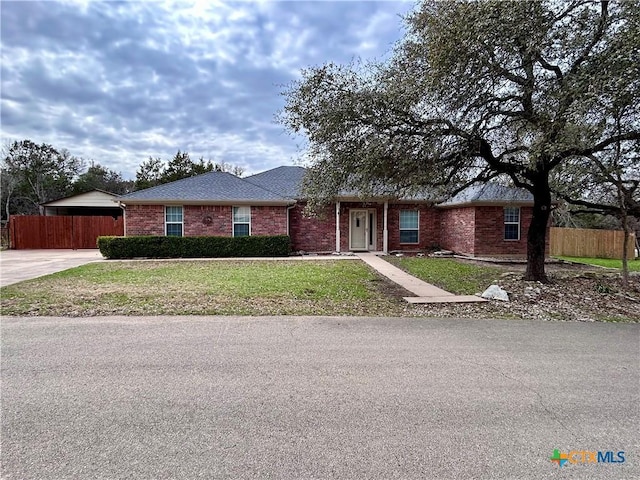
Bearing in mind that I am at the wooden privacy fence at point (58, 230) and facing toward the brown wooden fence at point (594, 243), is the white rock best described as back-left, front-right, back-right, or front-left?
front-right

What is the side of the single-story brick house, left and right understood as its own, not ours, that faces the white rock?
front

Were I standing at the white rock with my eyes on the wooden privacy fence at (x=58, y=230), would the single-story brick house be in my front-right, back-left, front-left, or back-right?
front-right

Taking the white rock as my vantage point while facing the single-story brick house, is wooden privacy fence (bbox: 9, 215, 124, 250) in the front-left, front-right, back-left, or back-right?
front-left

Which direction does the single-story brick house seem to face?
toward the camera

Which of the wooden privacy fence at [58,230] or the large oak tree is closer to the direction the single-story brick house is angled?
the large oak tree

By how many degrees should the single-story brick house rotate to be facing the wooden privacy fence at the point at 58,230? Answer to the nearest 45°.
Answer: approximately 90° to its right

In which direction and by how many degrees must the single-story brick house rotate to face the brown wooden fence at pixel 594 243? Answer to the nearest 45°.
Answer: approximately 90° to its left

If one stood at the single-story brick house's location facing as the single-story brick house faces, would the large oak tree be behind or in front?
in front
